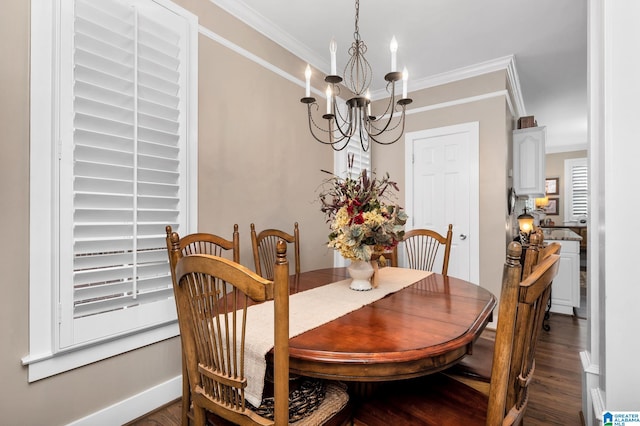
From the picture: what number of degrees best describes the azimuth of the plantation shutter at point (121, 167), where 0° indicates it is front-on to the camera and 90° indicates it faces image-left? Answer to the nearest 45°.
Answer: approximately 315°

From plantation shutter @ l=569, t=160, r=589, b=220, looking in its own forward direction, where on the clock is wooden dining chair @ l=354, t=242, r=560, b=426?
The wooden dining chair is roughly at 12 o'clock from the plantation shutter.

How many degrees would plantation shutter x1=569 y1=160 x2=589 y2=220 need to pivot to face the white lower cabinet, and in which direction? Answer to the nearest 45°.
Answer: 0° — it already faces it

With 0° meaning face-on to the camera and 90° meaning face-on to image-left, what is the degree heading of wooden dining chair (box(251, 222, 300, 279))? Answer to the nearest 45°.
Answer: approximately 315°

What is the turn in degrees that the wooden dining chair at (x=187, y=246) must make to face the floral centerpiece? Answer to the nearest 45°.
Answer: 0° — it already faces it

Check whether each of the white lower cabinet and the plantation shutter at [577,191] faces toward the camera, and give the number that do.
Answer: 2

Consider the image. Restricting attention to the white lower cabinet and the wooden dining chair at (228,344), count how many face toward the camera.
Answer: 1

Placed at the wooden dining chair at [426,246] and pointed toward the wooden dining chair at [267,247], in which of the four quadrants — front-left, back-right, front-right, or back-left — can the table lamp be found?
back-right
